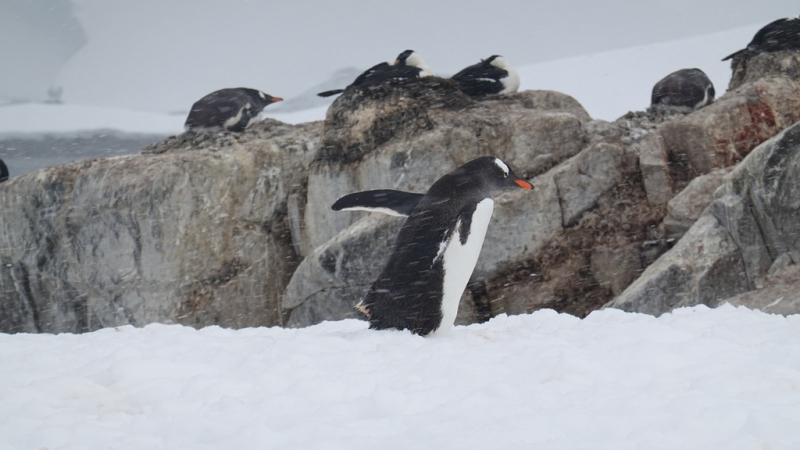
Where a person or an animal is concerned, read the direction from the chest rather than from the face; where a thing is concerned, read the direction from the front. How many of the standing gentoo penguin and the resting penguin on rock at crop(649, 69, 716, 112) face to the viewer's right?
2

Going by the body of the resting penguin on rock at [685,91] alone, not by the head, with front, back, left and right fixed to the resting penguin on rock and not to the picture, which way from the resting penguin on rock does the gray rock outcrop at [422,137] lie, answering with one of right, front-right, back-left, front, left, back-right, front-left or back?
back-right

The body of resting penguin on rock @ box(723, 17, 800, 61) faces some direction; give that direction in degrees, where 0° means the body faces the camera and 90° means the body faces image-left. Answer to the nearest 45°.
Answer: approximately 270°

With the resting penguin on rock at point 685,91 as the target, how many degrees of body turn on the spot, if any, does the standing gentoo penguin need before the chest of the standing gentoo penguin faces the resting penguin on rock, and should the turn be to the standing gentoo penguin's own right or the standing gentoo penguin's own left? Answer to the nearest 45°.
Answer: approximately 45° to the standing gentoo penguin's own left

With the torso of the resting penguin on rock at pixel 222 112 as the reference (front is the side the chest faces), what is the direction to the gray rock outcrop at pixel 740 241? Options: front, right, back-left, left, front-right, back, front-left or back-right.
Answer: front-right

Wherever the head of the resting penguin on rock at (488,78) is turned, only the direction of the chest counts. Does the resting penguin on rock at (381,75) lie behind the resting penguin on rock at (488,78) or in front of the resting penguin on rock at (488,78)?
behind

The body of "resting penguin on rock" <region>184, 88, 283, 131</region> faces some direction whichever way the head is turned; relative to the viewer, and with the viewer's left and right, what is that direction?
facing to the right of the viewer

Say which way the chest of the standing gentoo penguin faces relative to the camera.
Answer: to the viewer's right

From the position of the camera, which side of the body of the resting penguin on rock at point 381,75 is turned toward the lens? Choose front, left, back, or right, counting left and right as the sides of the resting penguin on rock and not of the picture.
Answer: right

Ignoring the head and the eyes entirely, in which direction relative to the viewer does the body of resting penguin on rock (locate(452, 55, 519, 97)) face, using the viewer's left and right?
facing to the right of the viewer

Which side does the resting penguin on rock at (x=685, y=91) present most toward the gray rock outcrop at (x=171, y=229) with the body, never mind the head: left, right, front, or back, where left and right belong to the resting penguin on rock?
back

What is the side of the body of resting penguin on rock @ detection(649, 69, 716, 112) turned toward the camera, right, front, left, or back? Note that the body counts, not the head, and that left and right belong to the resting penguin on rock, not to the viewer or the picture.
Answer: right
